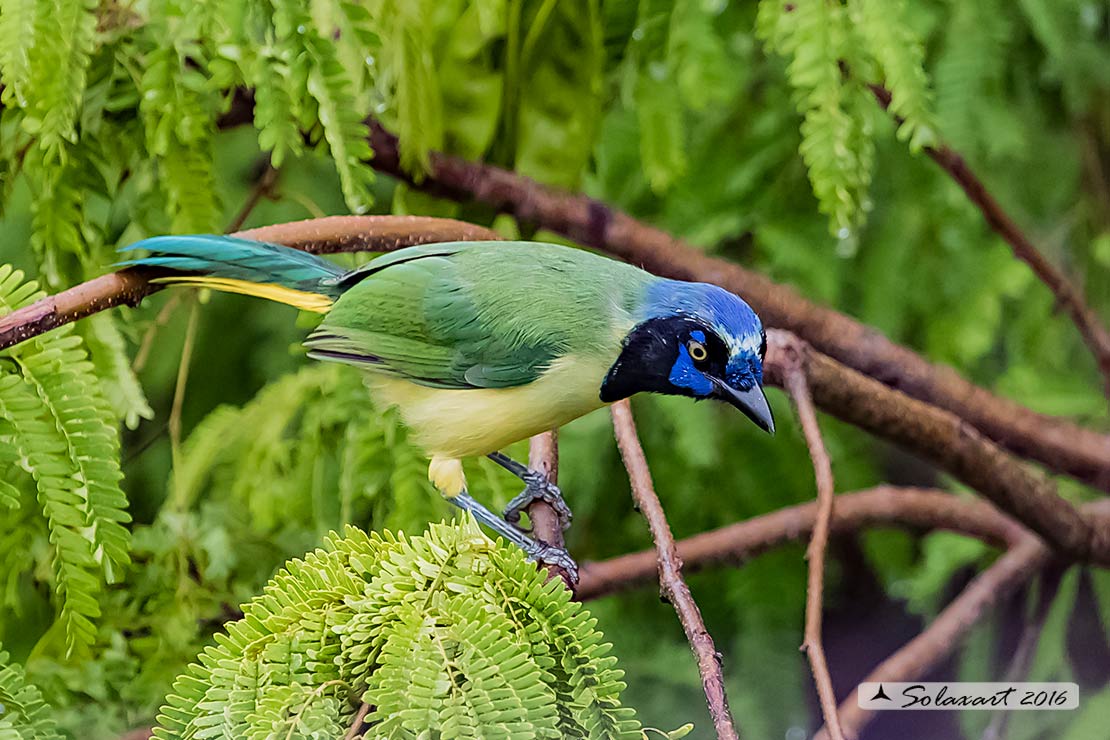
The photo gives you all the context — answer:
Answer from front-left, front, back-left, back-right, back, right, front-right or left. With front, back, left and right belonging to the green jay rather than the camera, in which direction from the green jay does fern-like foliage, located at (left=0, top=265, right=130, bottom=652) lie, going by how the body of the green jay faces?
back-right

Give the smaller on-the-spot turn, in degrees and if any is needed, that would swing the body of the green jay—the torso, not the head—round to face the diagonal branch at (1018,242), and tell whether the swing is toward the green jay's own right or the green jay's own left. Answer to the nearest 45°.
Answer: approximately 45° to the green jay's own left

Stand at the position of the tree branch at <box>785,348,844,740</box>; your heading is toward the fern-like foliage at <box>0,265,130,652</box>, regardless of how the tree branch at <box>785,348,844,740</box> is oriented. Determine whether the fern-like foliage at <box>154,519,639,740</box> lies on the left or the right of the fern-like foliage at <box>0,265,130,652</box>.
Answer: left

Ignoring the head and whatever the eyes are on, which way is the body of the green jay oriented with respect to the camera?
to the viewer's right

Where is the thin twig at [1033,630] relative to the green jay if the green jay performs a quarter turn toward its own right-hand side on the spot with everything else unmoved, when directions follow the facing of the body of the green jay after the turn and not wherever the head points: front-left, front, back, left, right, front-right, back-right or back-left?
back-left

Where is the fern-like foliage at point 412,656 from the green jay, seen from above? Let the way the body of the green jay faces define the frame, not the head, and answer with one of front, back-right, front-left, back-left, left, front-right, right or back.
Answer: right
